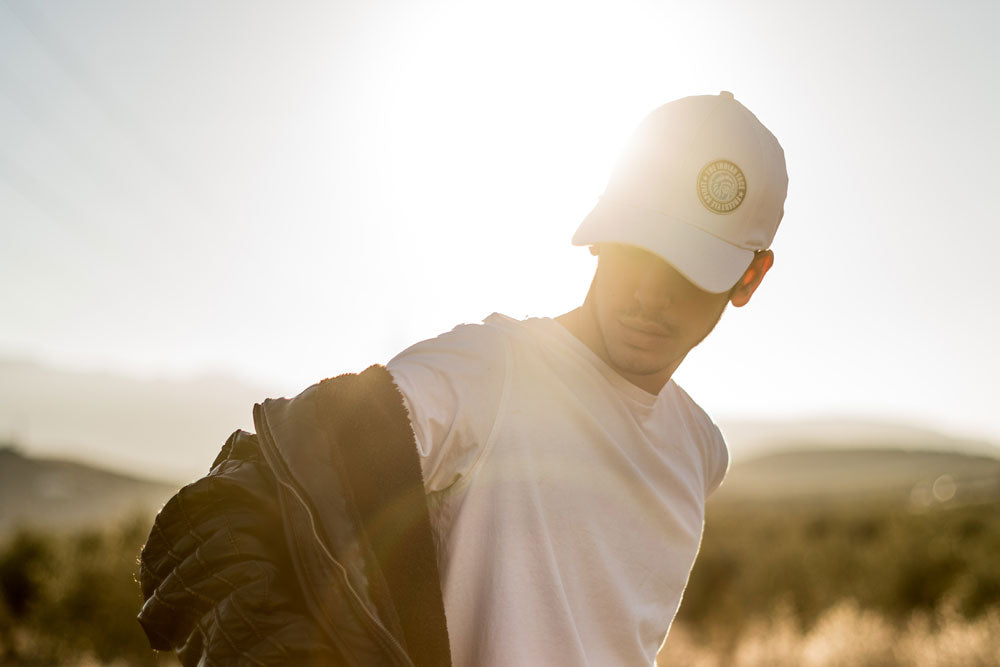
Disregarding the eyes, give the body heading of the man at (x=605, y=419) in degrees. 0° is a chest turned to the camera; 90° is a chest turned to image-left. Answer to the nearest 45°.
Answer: approximately 315°
